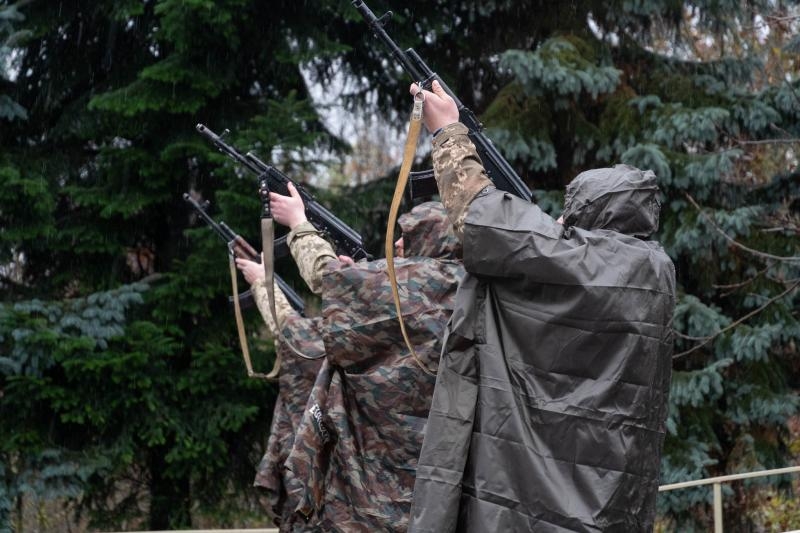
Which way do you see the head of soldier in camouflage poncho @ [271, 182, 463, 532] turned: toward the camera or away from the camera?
away from the camera

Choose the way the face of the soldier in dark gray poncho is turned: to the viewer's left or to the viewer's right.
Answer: to the viewer's left

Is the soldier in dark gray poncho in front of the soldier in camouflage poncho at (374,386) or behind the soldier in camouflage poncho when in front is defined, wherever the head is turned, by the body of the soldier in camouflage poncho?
behind

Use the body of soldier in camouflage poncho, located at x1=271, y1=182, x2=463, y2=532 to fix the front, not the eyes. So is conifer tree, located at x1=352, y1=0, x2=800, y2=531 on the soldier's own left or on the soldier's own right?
on the soldier's own right

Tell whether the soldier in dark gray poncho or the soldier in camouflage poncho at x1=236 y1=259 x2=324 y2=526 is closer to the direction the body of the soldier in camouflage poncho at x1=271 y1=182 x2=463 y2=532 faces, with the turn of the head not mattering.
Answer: the soldier in camouflage poncho

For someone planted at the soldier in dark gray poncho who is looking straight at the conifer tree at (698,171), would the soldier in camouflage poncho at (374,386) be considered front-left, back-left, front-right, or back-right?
front-left

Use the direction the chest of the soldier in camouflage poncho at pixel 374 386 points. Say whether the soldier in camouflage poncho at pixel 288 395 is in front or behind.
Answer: in front

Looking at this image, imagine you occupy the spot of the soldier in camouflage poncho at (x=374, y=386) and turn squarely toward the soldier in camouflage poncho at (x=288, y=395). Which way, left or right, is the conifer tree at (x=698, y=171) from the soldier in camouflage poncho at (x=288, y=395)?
right

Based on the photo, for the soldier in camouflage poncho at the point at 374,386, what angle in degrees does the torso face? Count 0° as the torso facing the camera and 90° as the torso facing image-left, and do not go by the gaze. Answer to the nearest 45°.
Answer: approximately 135°

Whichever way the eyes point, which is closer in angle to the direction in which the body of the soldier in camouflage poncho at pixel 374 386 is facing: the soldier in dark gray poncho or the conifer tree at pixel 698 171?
the conifer tree

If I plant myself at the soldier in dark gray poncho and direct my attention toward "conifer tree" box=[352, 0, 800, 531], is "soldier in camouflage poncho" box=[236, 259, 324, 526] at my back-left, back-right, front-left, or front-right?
front-left
